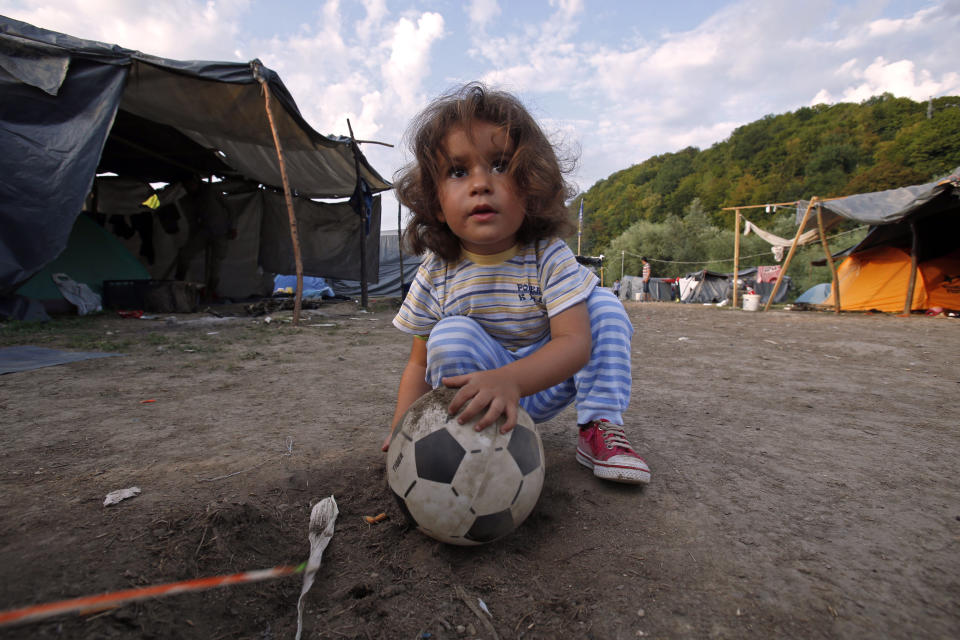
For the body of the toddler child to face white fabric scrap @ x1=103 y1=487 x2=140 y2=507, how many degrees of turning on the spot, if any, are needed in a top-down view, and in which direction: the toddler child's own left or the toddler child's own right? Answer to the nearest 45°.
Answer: approximately 90° to the toddler child's own right

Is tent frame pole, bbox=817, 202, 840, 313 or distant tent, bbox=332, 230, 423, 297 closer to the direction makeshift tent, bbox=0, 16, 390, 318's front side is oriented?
the tent frame pole

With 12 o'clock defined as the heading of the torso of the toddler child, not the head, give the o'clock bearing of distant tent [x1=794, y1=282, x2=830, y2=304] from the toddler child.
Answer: The distant tent is roughly at 7 o'clock from the toddler child.

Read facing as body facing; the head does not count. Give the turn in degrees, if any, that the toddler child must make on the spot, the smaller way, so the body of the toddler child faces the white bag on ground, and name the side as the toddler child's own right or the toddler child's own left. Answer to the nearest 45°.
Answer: approximately 135° to the toddler child's own right

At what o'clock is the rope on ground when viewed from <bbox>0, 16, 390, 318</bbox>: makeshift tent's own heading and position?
The rope on ground is roughly at 1 o'clock from the makeshift tent.

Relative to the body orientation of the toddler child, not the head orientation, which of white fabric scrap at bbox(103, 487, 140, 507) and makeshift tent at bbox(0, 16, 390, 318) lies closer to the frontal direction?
the white fabric scrap

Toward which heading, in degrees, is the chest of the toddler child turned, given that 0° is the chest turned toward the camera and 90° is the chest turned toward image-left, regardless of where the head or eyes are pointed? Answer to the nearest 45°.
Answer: approximately 0°

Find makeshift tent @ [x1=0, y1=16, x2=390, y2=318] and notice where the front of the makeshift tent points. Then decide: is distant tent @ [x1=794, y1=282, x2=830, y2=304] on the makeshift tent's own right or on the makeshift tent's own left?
on the makeshift tent's own left

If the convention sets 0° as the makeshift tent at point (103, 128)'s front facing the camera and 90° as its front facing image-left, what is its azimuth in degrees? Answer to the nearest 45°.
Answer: approximately 315°

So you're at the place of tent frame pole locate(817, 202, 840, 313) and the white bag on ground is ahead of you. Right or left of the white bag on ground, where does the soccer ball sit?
left
